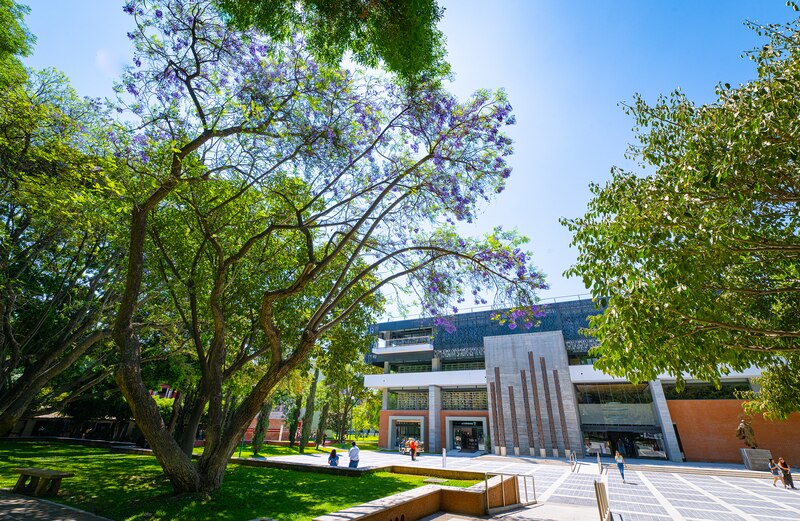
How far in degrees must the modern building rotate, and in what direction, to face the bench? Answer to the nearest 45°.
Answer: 0° — it already faces it

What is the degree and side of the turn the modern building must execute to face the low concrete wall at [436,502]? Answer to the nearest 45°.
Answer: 0° — it already faces it

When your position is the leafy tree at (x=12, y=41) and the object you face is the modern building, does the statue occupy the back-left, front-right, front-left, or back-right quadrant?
front-right

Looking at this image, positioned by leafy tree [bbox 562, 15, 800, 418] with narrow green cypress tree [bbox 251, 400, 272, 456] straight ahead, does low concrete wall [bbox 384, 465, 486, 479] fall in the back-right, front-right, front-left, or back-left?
front-right

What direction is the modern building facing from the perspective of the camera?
toward the camera

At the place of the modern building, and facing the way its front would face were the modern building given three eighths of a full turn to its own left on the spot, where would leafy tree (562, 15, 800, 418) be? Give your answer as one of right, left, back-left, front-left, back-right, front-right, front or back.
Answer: back-right

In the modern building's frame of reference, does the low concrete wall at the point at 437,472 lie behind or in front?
in front

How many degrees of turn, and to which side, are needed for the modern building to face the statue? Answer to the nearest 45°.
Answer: approximately 90° to its left

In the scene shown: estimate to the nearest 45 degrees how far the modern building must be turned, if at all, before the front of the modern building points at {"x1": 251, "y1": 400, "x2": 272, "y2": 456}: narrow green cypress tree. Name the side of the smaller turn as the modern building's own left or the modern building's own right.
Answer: approximately 45° to the modern building's own right

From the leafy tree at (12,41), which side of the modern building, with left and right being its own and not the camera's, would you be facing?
front

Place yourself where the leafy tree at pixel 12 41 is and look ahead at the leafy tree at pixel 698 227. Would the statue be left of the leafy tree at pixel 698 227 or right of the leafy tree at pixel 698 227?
left
